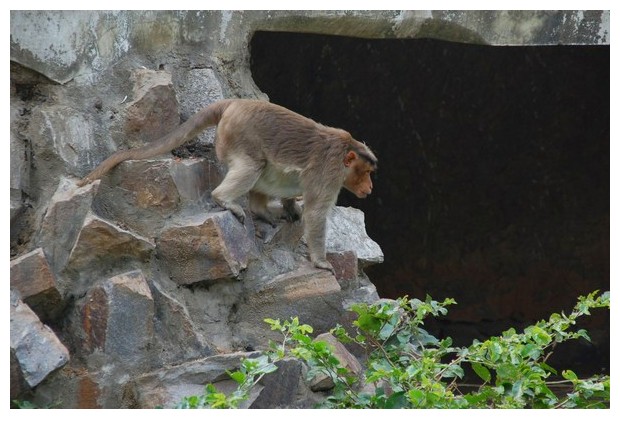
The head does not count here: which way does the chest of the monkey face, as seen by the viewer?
to the viewer's right
